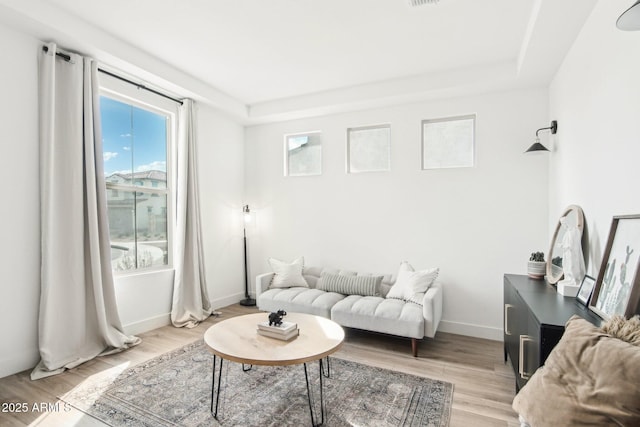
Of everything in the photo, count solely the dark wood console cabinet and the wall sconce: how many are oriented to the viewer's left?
2

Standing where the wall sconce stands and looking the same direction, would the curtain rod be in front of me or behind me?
in front

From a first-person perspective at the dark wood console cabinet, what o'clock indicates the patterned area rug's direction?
The patterned area rug is roughly at 11 o'clock from the dark wood console cabinet.

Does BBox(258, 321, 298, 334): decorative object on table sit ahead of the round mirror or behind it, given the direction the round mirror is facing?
ahead

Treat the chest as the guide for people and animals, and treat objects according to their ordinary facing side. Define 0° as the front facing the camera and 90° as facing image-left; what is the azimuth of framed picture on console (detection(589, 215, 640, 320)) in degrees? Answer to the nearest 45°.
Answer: approximately 45°

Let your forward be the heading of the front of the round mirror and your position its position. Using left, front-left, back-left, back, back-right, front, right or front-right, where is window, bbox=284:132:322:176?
front-right

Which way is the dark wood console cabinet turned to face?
to the viewer's left

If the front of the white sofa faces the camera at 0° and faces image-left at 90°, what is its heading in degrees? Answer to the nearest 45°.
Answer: approximately 45°

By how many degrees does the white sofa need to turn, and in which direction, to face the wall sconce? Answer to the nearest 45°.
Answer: approximately 135° to its left

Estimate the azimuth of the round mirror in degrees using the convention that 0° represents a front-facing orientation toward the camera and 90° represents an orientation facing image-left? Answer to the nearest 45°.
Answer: approximately 45°

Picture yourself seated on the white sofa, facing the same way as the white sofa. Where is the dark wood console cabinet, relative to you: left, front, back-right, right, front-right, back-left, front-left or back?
left

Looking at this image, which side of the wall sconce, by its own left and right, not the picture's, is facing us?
left

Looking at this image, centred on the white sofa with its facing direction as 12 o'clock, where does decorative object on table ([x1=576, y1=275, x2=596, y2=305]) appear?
The decorative object on table is roughly at 9 o'clock from the white sofa.
